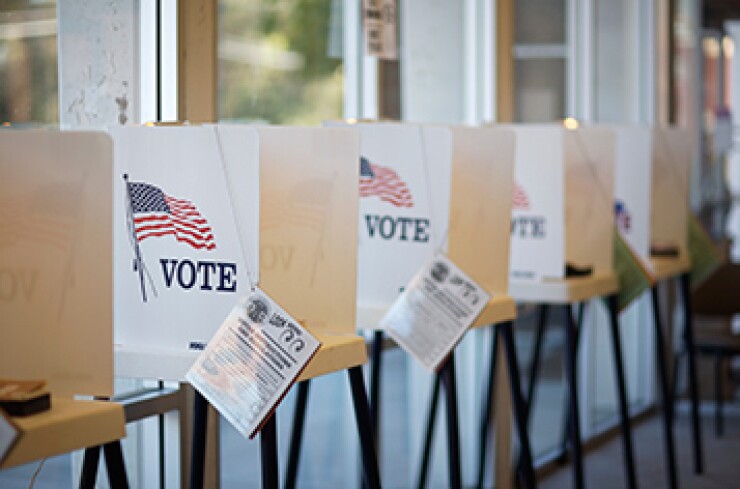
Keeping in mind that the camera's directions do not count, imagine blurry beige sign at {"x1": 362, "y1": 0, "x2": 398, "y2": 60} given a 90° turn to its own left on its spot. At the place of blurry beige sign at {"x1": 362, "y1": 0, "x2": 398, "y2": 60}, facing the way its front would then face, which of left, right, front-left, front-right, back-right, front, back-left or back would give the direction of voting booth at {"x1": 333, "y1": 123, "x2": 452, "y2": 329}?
right

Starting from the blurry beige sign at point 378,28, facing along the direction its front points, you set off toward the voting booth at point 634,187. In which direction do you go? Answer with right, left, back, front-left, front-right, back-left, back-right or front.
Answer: back-left

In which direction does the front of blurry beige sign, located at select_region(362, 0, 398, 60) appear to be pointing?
toward the camera

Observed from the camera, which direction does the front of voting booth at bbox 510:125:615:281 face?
facing the viewer and to the right of the viewer

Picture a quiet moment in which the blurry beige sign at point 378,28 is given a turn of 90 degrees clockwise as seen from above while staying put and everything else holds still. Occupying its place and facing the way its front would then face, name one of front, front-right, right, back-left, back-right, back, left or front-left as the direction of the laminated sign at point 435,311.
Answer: left

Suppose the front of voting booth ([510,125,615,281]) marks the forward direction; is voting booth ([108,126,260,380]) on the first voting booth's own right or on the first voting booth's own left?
on the first voting booth's own right

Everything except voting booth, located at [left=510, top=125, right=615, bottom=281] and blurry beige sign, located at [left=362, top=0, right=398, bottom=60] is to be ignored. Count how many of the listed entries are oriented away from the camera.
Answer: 0

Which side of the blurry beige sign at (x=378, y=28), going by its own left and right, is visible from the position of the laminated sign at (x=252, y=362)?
front

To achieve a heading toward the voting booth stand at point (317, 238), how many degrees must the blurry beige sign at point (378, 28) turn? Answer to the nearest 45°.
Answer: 0° — it already faces it
